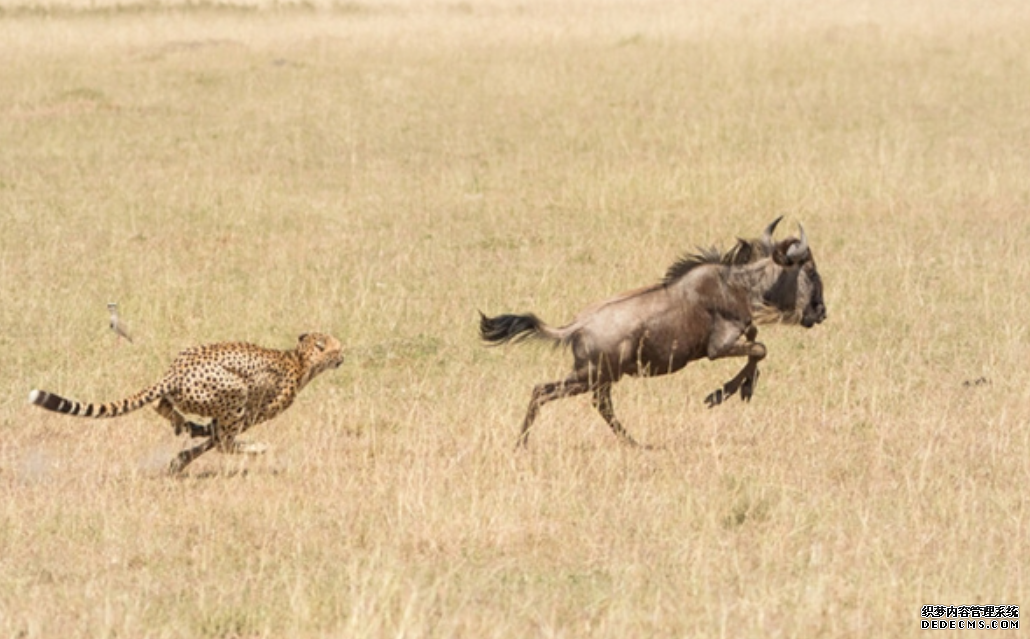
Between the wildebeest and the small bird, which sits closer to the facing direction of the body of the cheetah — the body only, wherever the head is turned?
the wildebeest

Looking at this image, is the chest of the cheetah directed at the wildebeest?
yes

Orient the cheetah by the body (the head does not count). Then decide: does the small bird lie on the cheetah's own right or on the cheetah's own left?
on the cheetah's own left

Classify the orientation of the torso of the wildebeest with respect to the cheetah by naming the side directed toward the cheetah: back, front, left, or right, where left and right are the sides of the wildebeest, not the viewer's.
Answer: back

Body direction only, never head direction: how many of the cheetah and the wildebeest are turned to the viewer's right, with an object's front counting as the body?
2

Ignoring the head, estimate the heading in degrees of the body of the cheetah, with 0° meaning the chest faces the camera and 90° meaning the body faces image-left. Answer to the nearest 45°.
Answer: approximately 270°

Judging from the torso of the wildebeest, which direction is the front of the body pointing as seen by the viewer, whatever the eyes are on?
to the viewer's right
